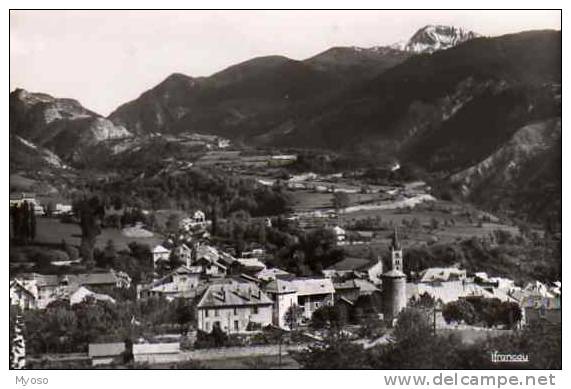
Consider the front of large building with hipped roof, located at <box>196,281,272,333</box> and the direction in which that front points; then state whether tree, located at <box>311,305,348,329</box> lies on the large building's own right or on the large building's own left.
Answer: on the large building's own left

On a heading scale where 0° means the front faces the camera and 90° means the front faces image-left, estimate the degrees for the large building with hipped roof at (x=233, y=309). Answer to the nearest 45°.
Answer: approximately 0°

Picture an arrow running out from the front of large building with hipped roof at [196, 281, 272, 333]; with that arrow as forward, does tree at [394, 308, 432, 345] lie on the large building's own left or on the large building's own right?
on the large building's own left

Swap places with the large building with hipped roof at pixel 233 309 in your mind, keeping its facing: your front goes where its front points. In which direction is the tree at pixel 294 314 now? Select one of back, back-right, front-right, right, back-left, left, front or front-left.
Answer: left

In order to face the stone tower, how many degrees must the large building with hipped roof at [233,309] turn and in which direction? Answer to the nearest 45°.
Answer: approximately 90° to its left

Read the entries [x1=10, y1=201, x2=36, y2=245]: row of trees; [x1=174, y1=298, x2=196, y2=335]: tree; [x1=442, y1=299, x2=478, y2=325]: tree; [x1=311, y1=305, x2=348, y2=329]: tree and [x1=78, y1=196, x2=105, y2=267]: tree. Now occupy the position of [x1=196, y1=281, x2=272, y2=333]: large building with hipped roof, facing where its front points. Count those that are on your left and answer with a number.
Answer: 2

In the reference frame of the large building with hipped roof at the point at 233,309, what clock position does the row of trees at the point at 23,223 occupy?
The row of trees is roughly at 5 o'clock from the large building with hipped roof.

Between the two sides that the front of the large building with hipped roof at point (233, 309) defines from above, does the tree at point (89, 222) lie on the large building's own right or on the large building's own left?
on the large building's own right

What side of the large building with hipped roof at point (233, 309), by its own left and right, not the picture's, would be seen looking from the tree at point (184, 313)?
right

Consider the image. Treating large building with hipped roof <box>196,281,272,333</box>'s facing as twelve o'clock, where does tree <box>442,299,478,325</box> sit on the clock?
The tree is roughly at 9 o'clock from the large building with hipped roof.

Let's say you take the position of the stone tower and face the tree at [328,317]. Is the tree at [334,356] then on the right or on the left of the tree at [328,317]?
left
